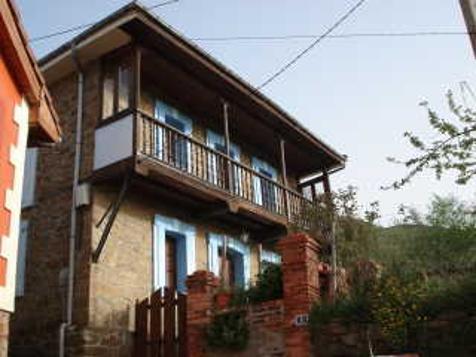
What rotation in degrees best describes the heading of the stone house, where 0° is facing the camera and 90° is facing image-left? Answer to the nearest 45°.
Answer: approximately 315°

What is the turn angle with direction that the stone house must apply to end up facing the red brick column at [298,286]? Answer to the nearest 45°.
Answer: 0° — it already faces it

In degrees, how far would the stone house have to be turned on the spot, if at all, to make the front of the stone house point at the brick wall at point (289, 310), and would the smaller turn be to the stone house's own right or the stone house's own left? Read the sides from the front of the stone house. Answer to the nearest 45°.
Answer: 0° — it already faces it
